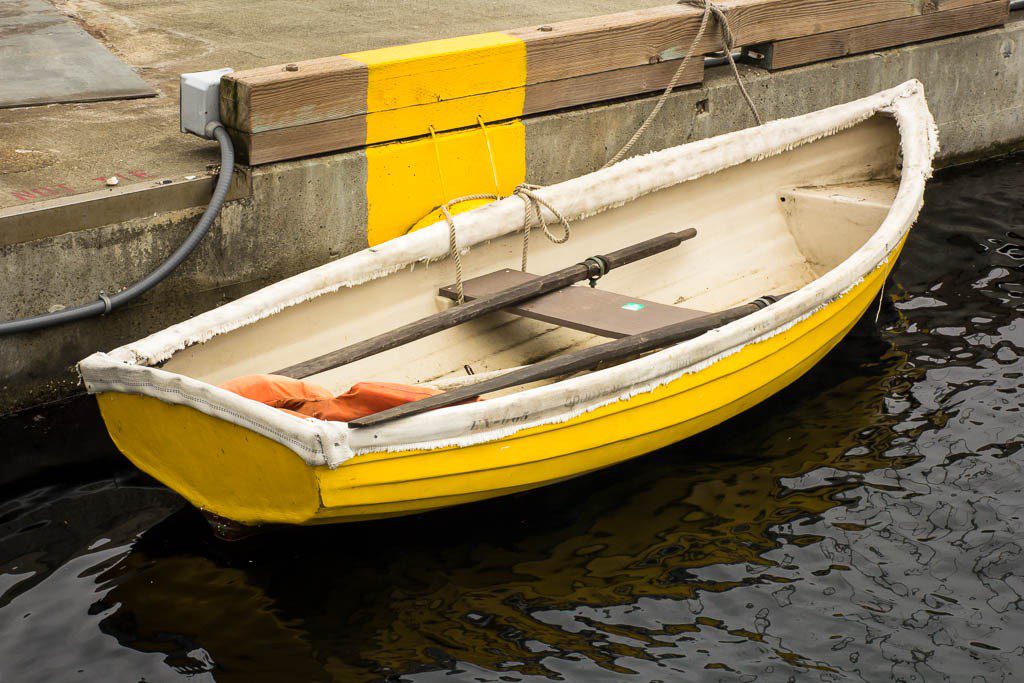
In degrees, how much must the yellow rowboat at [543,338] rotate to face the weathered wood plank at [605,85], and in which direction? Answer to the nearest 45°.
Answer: approximately 45° to its left

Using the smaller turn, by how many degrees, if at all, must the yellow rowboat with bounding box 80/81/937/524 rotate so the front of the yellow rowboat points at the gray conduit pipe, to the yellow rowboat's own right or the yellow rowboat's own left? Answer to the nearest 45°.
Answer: approximately 135° to the yellow rowboat's own left

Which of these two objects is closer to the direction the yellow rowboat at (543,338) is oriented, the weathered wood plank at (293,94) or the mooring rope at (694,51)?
the mooring rope

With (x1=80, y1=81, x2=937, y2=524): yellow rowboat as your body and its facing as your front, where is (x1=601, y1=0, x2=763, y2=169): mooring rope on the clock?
The mooring rope is roughly at 11 o'clock from the yellow rowboat.

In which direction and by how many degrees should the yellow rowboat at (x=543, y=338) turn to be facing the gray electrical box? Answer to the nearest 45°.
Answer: approximately 90° to its left

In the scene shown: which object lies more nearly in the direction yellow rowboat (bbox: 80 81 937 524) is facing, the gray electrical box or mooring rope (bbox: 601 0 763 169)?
the mooring rope

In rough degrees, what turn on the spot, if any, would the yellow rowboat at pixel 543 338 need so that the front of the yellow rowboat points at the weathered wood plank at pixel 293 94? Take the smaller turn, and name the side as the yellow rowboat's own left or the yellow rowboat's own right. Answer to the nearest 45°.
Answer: approximately 90° to the yellow rowboat's own left

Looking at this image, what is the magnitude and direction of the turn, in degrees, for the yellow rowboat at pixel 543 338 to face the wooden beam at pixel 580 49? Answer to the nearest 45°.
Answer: approximately 45° to its left

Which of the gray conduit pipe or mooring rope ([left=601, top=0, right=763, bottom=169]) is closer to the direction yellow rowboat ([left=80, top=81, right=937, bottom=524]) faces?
the mooring rope

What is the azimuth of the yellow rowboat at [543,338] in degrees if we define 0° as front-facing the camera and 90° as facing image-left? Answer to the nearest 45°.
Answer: approximately 225°

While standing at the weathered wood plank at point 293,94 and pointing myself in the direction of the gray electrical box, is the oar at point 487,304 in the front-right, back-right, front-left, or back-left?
back-left
